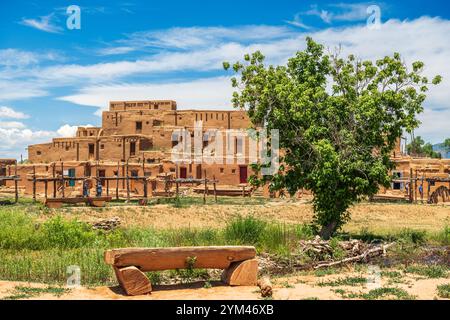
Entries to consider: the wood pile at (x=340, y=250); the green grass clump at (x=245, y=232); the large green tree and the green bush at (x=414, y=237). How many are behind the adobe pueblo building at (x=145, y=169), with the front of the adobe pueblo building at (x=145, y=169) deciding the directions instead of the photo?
0

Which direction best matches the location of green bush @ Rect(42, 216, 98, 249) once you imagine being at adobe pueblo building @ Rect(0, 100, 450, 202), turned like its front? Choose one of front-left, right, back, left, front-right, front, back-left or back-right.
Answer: front

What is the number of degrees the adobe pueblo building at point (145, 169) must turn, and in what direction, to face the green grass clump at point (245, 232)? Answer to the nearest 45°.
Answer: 0° — it already faces it

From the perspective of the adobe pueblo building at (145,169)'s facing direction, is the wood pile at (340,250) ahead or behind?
ahead

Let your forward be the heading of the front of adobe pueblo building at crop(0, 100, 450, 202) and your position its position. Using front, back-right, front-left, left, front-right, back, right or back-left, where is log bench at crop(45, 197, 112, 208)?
front

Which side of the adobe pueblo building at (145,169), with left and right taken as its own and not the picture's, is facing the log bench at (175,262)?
front

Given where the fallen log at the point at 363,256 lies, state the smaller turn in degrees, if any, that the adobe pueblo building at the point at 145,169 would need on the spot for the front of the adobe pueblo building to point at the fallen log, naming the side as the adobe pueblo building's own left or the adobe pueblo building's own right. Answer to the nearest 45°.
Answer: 0° — it already faces it

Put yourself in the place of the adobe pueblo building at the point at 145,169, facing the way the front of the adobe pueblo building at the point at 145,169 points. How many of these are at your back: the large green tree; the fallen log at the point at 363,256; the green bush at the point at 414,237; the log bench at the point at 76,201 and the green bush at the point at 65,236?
0

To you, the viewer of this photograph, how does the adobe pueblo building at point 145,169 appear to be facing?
facing the viewer

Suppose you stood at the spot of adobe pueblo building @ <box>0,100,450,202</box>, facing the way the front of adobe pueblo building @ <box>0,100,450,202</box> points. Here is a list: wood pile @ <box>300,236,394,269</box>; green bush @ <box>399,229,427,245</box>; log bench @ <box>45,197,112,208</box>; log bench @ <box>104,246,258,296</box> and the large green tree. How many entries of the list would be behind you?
0

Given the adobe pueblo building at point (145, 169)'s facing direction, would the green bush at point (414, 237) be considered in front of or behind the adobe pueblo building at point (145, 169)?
in front
